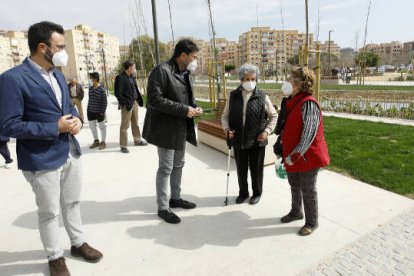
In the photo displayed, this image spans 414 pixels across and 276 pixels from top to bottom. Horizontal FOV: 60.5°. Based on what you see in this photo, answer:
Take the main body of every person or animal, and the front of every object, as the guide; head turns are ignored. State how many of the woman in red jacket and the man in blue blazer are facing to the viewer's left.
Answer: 1

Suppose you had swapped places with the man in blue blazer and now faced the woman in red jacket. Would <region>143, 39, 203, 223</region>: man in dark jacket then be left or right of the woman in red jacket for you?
left

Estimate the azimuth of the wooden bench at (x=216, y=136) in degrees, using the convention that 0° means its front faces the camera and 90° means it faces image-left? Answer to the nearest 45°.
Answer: approximately 45°

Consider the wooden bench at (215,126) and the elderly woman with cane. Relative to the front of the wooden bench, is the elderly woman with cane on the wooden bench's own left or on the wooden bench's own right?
on the wooden bench's own left

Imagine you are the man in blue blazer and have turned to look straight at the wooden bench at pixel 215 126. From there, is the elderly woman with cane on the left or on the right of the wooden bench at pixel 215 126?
right

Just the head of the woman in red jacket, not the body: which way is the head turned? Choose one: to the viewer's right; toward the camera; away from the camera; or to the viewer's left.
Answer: to the viewer's left

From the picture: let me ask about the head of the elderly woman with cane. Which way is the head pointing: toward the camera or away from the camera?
toward the camera

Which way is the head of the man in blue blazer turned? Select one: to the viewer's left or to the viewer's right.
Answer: to the viewer's right

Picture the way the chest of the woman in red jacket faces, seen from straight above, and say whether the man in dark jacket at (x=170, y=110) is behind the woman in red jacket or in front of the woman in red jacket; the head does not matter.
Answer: in front

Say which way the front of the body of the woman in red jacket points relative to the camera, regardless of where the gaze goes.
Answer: to the viewer's left
